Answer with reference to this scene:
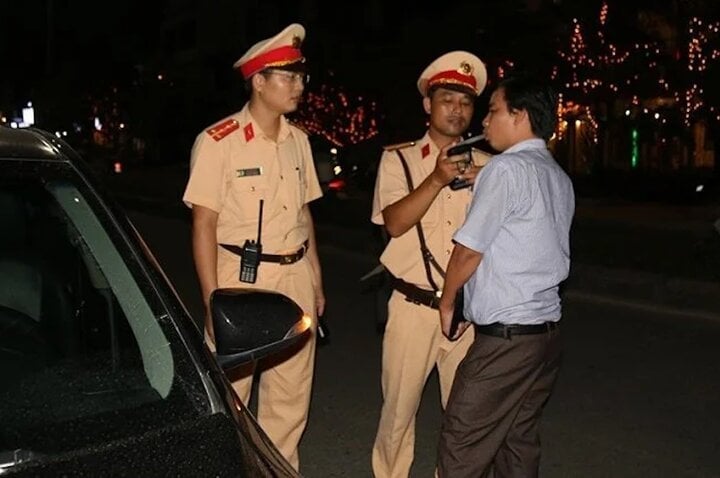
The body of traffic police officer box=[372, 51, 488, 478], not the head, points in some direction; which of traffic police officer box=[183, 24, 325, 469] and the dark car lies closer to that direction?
the dark car

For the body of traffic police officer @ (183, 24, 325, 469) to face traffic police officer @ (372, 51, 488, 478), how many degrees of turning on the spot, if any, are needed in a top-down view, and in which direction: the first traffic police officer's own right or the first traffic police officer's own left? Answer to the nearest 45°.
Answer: approximately 45° to the first traffic police officer's own left

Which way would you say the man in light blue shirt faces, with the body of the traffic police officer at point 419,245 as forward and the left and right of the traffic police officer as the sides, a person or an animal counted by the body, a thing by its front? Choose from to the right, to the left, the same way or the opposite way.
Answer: the opposite way

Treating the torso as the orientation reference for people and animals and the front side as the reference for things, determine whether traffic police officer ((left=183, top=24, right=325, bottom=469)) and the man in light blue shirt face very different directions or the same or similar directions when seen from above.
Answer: very different directions

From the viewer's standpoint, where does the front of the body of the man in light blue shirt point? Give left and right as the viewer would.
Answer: facing away from the viewer and to the left of the viewer

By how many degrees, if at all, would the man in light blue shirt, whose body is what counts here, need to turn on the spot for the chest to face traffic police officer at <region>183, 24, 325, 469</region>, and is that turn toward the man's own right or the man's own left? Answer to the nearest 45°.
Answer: approximately 45° to the man's own left

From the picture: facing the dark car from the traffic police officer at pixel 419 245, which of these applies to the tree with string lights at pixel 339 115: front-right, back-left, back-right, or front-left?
back-right

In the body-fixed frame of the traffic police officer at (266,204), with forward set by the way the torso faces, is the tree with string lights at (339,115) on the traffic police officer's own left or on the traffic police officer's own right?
on the traffic police officer's own left

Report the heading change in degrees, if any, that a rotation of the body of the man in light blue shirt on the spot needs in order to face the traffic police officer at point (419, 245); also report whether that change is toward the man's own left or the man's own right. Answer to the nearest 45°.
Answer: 0° — they already face them

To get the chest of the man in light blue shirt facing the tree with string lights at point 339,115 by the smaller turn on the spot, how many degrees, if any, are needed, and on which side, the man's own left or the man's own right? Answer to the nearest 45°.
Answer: approximately 45° to the man's own right

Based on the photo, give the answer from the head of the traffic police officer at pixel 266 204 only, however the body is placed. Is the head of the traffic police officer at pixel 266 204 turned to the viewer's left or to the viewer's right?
to the viewer's right

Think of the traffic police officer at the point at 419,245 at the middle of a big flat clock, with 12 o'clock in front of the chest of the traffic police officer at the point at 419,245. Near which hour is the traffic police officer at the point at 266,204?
the traffic police officer at the point at 266,204 is roughly at 4 o'clock from the traffic police officer at the point at 419,245.

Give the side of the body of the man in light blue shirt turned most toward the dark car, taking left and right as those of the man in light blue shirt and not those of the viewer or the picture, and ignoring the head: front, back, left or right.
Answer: left

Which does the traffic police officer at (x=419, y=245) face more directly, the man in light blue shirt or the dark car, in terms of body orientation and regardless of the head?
the man in light blue shirt
